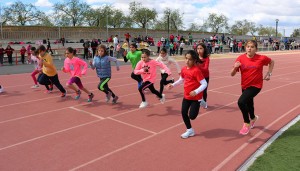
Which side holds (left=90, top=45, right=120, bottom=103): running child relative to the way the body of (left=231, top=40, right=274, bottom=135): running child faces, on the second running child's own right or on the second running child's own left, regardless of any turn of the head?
on the second running child's own right

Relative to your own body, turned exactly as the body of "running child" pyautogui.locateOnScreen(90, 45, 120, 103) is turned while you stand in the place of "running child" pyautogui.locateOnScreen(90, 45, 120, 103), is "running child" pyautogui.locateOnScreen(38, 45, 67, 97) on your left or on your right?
on your right

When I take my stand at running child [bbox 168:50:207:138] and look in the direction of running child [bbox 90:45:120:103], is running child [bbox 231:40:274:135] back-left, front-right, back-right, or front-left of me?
back-right

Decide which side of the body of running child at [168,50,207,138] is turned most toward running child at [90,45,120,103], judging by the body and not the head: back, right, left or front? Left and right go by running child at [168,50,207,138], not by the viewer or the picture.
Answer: right

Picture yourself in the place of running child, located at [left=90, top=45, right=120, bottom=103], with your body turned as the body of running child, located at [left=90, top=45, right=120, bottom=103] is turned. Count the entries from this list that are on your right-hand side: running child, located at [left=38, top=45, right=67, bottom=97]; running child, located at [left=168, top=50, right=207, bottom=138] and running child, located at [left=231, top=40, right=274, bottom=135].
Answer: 1

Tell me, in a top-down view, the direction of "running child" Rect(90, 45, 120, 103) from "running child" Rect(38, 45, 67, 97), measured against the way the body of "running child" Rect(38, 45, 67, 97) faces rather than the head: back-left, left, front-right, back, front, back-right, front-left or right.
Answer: left

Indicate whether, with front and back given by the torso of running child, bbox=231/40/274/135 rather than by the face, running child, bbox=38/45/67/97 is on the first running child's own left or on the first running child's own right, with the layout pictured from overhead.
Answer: on the first running child's own right

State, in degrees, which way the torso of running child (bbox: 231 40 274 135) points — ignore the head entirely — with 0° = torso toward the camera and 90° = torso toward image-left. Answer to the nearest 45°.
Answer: approximately 45°
